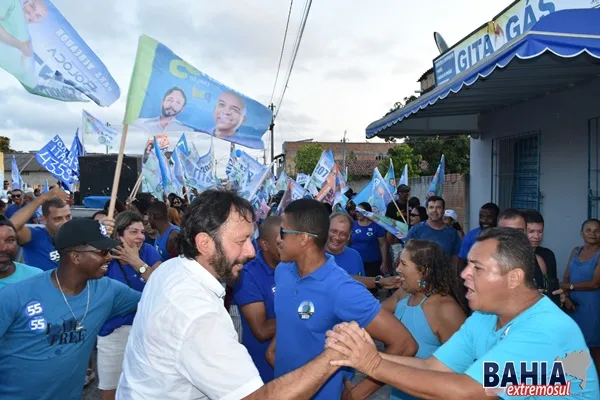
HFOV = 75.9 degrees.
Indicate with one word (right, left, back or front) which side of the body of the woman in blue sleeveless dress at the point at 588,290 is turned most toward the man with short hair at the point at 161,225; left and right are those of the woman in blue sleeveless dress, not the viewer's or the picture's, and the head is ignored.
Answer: right

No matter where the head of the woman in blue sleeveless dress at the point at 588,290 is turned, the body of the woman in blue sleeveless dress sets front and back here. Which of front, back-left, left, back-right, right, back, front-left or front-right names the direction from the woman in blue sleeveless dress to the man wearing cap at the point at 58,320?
front-right

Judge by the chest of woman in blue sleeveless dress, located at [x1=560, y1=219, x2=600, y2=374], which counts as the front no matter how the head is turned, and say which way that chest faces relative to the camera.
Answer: toward the camera

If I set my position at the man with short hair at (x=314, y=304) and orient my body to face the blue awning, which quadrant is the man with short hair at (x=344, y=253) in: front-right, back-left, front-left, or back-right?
front-left

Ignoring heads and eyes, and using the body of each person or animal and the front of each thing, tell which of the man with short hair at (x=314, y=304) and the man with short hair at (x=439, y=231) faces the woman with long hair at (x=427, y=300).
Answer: the man with short hair at (x=439, y=231)

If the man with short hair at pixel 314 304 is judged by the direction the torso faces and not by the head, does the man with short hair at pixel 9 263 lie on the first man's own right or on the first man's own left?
on the first man's own right

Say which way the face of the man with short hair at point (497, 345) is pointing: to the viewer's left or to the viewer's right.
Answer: to the viewer's left

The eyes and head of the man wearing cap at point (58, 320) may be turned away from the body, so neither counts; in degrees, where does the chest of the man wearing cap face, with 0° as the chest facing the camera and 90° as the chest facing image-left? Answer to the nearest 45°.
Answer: approximately 315°

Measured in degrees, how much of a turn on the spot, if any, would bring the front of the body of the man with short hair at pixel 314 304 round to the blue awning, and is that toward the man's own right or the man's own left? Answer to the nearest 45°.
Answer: approximately 180°

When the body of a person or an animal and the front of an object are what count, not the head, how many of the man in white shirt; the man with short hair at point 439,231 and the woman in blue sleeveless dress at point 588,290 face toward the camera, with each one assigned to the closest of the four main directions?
2

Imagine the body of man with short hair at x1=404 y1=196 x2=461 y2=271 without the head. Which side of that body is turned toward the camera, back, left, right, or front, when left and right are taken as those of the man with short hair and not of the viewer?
front

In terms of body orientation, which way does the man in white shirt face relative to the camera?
to the viewer's right
